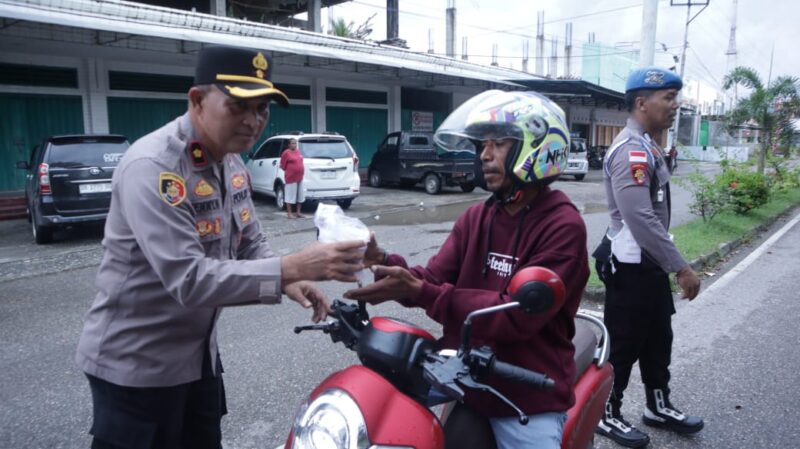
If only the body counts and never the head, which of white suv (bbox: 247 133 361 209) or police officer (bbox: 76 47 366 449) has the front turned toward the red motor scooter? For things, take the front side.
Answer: the police officer

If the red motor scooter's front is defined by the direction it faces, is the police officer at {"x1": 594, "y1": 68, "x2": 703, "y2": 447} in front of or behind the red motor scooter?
behind

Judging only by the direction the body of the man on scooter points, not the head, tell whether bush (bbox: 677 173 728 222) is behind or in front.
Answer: behind

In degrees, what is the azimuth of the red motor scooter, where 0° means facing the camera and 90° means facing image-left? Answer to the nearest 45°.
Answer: approximately 45°

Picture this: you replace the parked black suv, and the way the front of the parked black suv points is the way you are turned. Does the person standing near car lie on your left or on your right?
on your right

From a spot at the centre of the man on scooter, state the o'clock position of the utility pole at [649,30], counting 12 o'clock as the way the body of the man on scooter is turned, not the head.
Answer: The utility pole is roughly at 5 o'clock from the man on scooter.

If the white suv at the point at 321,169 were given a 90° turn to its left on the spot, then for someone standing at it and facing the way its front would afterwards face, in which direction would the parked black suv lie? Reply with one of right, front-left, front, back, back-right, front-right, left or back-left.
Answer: front

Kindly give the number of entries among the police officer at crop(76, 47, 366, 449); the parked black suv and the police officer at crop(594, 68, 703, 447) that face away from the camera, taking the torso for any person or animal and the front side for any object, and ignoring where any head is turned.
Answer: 1

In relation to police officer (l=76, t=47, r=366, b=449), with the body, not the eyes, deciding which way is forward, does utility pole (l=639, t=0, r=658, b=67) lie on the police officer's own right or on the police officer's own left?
on the police officer's own left

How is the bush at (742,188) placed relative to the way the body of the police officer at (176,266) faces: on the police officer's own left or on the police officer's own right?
on the police officer's own left

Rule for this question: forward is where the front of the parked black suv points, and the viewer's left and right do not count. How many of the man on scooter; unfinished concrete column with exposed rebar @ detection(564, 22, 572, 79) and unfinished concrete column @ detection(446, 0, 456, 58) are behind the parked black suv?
1
